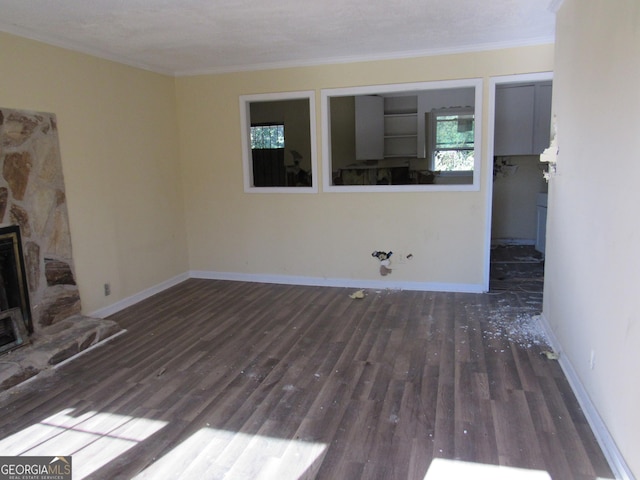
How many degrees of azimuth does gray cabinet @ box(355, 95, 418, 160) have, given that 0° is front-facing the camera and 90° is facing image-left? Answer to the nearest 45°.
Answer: approximately 0°

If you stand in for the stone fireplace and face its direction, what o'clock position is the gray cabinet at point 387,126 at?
The gray cabinet is roughly at 10 o'clock from the stone fireplace.

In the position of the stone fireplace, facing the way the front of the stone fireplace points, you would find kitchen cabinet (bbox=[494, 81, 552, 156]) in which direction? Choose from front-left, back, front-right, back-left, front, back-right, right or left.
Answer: front-left

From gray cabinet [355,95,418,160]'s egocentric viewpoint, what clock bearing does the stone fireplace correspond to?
The stone fireplace is roughly at 1 o'clock from the gray cabinet.

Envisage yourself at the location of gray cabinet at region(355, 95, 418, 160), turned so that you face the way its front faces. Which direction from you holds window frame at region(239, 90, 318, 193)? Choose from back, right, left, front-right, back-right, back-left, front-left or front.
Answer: front-right

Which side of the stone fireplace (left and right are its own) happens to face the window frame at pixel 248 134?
left

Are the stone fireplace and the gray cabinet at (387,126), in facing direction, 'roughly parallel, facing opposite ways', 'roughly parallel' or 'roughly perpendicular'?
roughly perpendicular

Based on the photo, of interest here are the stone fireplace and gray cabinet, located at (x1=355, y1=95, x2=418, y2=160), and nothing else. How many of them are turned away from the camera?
0

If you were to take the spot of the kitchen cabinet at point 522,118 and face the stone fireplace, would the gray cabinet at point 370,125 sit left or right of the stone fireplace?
right

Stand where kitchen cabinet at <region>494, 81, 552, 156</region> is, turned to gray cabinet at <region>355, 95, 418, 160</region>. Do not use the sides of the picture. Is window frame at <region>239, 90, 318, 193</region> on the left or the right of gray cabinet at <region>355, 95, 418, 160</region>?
left
